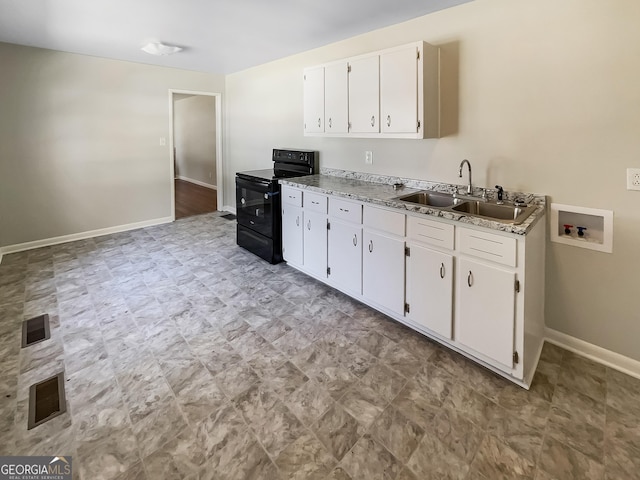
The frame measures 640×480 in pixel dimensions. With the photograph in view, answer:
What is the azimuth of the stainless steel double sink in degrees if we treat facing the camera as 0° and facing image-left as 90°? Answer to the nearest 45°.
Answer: approximately 45°

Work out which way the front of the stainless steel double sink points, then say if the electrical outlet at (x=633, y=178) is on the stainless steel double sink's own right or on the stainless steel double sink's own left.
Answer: on the stainless steel double sink's own left

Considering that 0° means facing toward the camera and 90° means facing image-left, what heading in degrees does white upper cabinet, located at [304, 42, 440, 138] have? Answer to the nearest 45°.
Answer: approximately 45°
